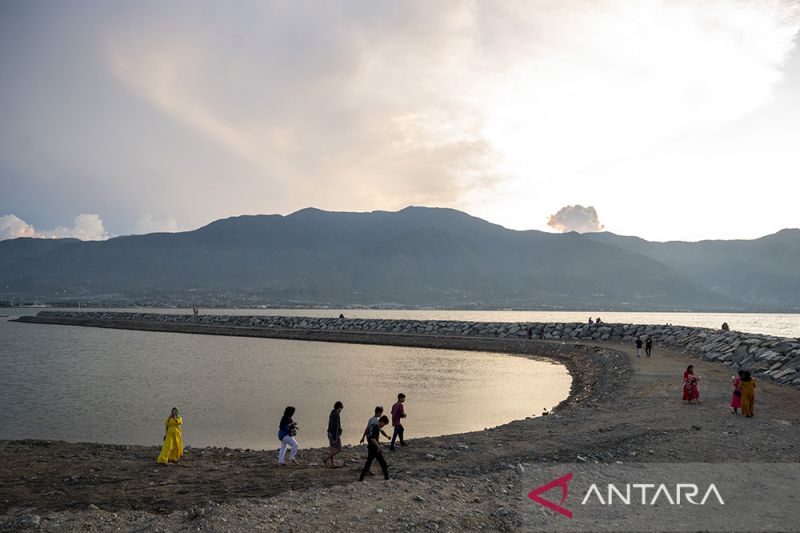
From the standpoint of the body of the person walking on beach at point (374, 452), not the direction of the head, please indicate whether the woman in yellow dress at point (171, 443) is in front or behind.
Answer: behind

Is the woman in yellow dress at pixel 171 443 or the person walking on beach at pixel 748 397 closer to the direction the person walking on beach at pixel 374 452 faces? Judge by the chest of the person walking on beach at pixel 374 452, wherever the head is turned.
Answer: the person walking on beach

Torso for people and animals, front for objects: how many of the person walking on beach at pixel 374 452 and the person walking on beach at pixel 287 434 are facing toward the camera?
0

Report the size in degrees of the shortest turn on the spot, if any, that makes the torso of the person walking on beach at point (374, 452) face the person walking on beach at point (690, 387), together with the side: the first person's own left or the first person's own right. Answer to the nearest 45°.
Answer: approximately 45° to the first person's own left

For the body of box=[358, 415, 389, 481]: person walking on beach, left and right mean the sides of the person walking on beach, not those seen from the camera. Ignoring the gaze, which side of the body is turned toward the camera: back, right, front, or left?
right

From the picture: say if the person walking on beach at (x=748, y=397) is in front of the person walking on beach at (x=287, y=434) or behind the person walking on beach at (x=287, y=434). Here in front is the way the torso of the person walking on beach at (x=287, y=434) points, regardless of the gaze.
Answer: in front

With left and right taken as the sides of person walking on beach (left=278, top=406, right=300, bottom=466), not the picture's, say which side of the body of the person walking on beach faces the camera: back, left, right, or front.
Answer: right

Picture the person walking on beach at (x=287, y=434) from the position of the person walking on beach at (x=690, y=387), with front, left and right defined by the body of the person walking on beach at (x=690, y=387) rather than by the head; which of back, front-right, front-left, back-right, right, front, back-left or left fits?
front-right

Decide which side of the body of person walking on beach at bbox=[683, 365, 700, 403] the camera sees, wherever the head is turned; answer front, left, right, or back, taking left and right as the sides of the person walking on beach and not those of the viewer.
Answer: front
